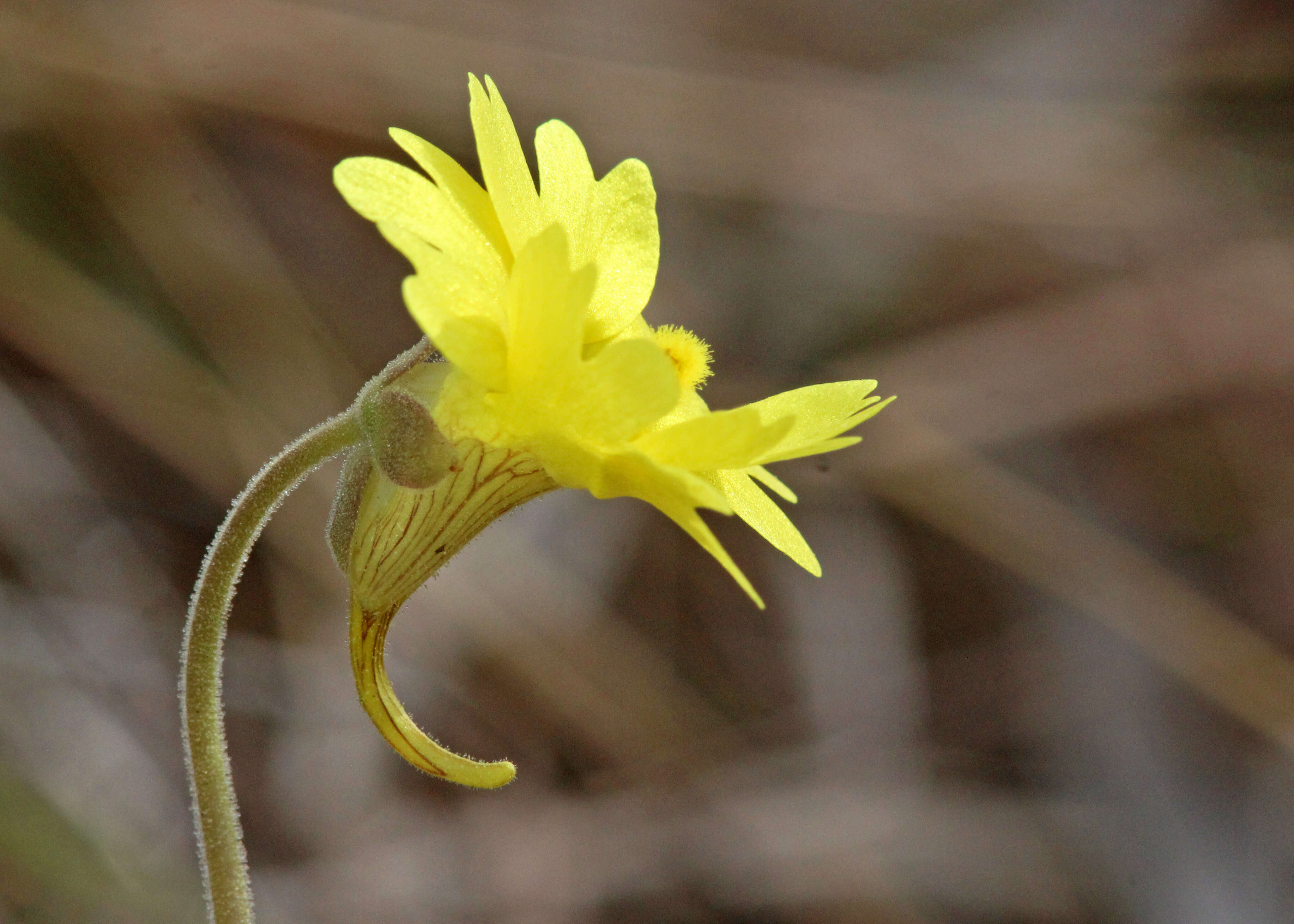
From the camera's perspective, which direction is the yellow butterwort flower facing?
to the viewer's right
